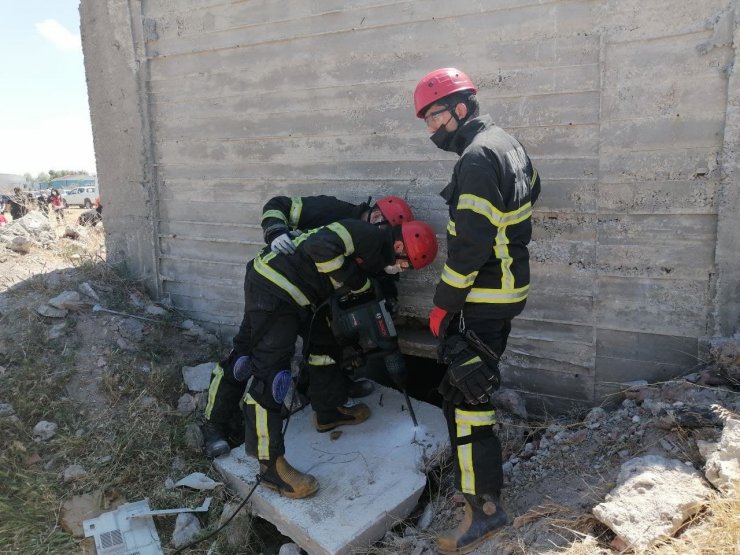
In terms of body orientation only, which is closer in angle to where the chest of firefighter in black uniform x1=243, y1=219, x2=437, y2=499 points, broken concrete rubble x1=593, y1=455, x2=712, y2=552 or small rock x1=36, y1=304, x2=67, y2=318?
the broken concrete rubble

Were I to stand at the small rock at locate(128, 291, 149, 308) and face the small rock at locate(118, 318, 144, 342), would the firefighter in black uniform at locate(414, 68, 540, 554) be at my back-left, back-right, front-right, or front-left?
front-left

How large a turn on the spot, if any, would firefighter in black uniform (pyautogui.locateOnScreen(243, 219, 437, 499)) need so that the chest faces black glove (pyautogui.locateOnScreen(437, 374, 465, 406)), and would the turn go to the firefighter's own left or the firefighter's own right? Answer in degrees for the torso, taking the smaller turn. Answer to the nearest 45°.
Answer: approximately 45° to the firefighter's own right

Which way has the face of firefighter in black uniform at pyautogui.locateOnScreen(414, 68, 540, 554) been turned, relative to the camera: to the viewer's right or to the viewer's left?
to the viewer's left

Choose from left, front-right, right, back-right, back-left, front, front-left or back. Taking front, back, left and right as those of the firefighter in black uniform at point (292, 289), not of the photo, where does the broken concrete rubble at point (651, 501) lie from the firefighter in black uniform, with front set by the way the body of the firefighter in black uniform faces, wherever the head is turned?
front-right

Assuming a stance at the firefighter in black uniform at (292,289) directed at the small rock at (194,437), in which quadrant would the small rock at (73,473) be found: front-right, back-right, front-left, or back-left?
front-left

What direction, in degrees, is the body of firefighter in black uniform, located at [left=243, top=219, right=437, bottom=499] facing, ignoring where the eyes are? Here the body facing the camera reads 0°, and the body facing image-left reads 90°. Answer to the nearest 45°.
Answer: approximately 270°

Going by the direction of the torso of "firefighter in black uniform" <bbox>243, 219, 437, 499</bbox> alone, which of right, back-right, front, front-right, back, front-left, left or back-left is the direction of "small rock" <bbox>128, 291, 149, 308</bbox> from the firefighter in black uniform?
back-left

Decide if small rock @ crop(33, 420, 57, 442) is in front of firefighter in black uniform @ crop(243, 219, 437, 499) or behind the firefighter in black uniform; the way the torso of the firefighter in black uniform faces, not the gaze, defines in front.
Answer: behind

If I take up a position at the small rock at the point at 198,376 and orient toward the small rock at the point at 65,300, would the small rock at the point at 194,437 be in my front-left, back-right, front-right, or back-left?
back-left
